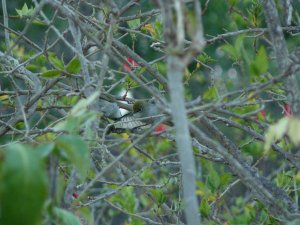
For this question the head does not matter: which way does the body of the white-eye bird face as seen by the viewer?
to the viewer's left

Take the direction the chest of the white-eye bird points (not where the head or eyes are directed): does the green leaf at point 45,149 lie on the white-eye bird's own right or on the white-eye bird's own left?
on the white-eye bird's own left
